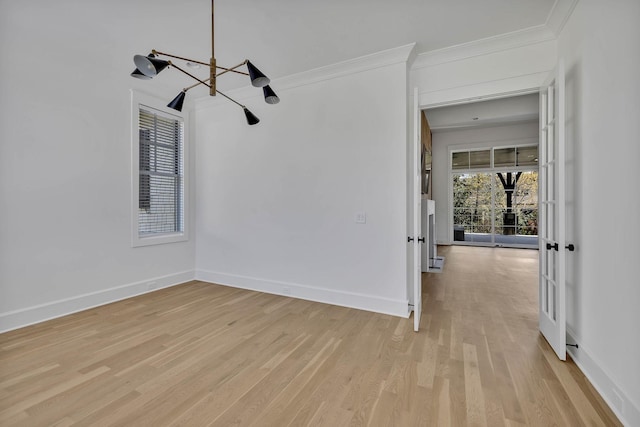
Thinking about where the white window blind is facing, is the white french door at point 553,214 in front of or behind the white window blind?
in front

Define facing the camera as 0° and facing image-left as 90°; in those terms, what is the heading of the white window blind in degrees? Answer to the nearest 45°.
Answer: approximately 315°
